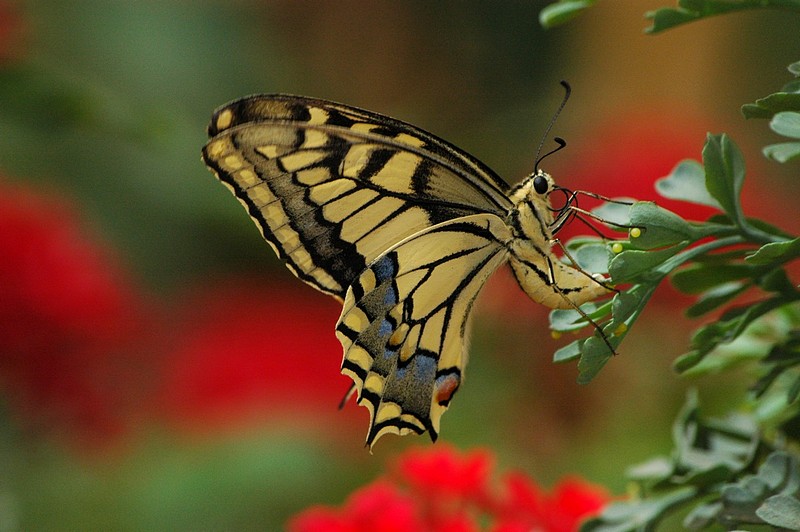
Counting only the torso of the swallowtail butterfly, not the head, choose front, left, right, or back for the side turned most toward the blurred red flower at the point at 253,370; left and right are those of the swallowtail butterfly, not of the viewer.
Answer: left

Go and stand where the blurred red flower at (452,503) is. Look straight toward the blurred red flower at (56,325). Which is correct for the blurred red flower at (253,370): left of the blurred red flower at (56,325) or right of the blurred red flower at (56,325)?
right

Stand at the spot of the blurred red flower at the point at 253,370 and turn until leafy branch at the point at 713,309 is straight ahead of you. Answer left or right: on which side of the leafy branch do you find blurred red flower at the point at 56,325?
right

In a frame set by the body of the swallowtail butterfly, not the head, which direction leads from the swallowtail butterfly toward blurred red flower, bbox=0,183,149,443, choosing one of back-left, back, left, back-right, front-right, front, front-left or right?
back-left

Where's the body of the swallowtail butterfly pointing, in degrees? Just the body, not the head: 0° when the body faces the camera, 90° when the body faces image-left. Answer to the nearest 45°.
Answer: approximately 270°
